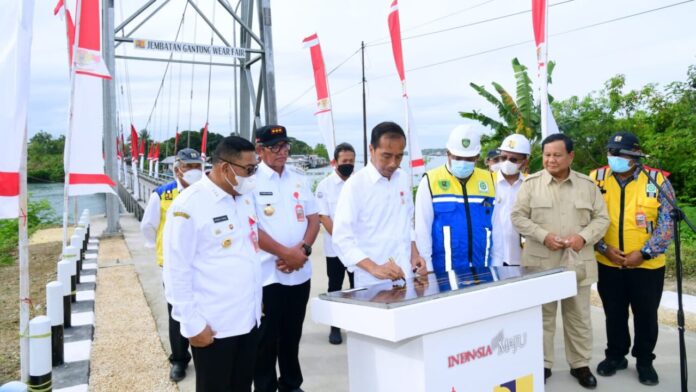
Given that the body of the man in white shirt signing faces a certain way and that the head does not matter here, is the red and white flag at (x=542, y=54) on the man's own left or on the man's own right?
on the man's own left

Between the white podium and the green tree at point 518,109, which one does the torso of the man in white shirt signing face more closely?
the white podium

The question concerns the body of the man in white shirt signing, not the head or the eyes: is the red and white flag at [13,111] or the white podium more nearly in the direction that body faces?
the white podium

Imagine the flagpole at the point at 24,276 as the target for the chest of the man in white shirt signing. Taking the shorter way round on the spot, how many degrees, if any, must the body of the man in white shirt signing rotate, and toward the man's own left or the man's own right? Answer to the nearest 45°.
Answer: approximately 135° to the man's own right

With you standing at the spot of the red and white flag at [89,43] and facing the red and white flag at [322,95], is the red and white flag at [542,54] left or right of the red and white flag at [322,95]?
right

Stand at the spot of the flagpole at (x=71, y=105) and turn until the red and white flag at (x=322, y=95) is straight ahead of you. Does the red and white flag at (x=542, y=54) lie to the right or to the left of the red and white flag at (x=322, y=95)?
right

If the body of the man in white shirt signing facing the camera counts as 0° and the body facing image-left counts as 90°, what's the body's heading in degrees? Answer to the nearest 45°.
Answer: approximately 315°

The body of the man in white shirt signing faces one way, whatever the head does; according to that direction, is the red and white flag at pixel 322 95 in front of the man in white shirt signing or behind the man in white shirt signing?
behind

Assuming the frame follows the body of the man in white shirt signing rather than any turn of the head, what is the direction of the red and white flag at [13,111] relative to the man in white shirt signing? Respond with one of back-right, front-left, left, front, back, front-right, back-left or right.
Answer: back-right

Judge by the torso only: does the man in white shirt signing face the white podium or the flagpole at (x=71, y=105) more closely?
the white podium

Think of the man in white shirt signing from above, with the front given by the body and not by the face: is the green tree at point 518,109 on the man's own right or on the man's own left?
on the man's own left
